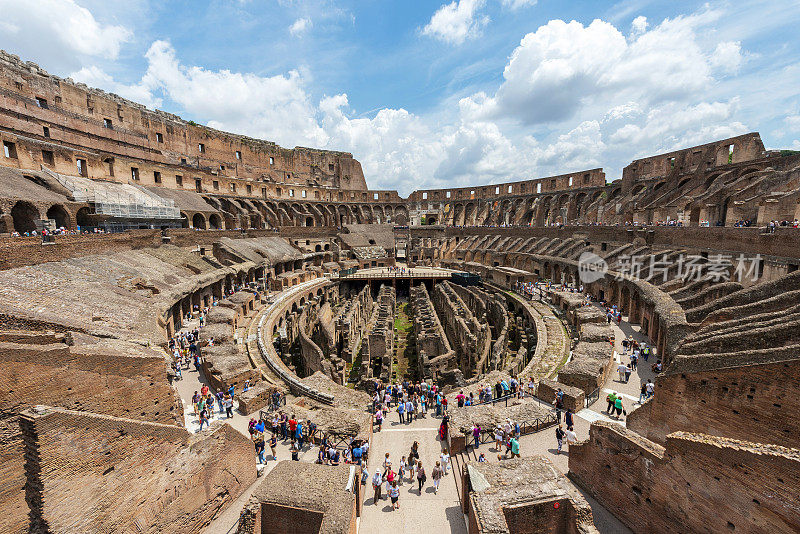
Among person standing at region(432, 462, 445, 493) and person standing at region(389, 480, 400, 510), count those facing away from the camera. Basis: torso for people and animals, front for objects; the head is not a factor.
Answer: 2

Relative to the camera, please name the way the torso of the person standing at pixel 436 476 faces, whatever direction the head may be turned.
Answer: away from the camera

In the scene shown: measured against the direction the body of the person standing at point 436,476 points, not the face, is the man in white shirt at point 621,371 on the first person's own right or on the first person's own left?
on the first person's own right

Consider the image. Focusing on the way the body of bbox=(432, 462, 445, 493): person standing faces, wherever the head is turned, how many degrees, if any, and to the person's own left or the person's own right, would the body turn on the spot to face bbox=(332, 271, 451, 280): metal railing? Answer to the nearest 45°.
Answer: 0° — they already face it

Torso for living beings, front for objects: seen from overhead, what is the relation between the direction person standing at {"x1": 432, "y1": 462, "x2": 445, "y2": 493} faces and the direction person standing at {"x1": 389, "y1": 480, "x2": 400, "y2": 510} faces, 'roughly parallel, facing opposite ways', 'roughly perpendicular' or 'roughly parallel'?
roughly parallel

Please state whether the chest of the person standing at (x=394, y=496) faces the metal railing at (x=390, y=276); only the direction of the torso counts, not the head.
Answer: yes

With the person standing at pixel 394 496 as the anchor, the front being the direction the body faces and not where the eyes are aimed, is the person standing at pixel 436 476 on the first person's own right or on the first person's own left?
on the first person's own right

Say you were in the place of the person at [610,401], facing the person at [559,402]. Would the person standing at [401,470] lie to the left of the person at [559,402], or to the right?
left

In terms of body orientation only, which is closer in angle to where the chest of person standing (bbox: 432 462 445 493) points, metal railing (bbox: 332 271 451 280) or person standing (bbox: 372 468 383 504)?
the metal railing

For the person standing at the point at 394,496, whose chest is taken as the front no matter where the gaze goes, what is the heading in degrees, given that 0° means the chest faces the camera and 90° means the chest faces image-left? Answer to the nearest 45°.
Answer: approximately 180°

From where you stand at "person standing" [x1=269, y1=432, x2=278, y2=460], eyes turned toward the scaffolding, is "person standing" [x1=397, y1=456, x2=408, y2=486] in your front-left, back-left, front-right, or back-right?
back-right

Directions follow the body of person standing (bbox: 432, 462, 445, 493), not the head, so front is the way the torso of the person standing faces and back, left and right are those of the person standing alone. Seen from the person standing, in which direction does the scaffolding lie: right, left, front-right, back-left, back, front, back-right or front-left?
front-left
